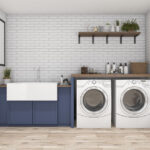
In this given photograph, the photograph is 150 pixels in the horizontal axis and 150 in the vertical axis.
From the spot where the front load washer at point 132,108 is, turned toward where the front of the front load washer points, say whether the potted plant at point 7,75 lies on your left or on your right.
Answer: on your right

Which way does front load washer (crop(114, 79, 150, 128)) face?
toward the camera

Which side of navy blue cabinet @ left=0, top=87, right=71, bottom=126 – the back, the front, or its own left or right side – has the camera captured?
front

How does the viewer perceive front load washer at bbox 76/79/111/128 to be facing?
facing the viewer

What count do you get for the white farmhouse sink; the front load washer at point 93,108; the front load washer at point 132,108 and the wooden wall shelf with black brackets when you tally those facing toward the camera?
4

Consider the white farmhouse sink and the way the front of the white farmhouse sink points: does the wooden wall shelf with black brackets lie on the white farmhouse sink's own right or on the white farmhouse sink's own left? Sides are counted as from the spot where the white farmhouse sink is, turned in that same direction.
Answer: on the white farmhouse sink's own left

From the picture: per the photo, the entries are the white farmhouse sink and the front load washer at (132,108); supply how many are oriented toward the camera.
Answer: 2

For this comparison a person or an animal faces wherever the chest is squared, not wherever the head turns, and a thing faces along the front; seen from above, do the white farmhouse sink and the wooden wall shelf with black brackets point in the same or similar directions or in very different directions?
same or similar directions

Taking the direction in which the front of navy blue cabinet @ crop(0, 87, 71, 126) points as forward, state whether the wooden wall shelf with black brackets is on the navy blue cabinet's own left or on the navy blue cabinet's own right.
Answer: on the navy blue cabinet's own left

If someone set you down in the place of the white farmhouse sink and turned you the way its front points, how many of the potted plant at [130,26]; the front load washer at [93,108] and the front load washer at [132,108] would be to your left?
3

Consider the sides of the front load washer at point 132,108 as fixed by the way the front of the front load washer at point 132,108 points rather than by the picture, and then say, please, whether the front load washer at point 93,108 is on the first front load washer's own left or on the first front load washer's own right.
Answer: on the first front load washer's own right

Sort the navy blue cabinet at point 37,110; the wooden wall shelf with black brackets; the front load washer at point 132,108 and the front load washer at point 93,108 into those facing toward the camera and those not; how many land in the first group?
4

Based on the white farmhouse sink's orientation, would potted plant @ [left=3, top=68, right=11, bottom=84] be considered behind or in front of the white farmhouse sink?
behind
